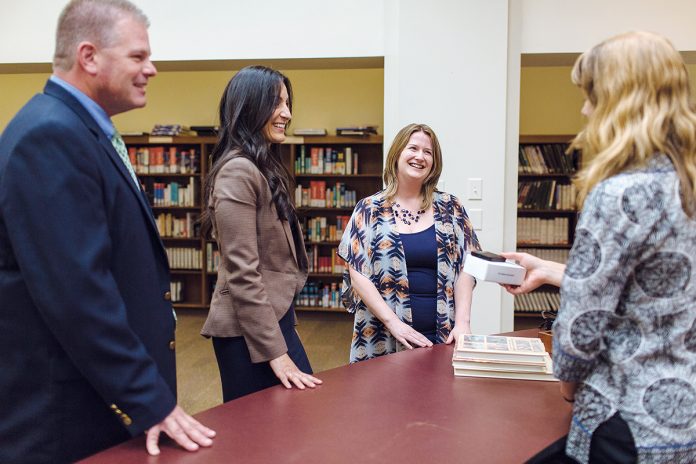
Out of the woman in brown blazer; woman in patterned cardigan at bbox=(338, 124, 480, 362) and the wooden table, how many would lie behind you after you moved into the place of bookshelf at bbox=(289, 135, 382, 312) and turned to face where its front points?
0

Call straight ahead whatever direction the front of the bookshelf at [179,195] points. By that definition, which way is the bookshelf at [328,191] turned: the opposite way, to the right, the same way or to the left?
the same way

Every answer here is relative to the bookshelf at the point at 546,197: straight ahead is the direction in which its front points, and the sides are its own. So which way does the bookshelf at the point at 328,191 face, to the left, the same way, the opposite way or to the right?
the same way

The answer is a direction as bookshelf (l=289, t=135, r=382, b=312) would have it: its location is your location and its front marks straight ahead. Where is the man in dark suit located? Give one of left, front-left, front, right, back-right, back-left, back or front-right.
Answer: front

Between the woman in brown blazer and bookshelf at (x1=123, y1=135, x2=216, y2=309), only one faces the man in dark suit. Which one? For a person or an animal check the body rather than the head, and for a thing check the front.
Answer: the bookshelf

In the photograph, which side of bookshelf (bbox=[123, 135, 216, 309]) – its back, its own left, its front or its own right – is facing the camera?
front

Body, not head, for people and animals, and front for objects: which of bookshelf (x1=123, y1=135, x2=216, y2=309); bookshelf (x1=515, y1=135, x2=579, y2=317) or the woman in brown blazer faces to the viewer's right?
the woman in brown blazer

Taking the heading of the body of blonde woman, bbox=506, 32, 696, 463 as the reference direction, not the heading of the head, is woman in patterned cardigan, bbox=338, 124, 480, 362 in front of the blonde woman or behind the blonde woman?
in front

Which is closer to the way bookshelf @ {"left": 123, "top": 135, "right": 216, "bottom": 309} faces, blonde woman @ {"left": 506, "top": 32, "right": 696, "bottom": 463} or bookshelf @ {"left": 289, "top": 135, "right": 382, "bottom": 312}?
the blonde woman

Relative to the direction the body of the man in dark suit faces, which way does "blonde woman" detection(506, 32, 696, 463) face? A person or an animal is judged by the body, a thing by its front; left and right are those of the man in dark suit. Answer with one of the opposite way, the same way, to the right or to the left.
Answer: to the left

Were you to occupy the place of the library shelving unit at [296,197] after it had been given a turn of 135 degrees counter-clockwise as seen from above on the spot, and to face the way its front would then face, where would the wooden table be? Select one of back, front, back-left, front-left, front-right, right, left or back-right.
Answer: back-right

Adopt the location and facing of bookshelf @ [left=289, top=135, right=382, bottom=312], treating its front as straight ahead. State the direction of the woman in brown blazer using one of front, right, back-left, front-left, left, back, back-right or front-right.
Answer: front

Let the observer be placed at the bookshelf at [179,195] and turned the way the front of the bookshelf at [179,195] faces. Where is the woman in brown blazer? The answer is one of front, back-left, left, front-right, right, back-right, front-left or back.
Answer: front

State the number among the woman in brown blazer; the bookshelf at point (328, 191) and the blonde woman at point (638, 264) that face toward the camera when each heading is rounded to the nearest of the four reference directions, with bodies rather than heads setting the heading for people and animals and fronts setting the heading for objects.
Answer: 1

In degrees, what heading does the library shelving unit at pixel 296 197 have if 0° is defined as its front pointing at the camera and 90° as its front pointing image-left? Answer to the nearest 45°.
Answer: approximately 0°

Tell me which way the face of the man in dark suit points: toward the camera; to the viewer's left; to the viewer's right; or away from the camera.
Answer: to the viewer's right

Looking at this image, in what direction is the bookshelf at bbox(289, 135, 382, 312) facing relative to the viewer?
toward the camera

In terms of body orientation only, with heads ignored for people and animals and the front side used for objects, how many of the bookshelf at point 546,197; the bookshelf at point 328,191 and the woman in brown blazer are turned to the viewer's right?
1

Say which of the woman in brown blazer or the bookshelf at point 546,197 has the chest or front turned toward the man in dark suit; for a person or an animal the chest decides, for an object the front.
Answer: the bookshelf

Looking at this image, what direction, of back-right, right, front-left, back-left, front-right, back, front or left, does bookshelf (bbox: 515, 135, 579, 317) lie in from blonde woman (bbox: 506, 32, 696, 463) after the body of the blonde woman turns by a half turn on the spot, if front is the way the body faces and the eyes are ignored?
back-left

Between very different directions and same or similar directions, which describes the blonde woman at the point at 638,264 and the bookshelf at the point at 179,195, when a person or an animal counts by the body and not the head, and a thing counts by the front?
very different directions

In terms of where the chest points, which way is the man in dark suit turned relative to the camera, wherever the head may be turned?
to the viewer's right
